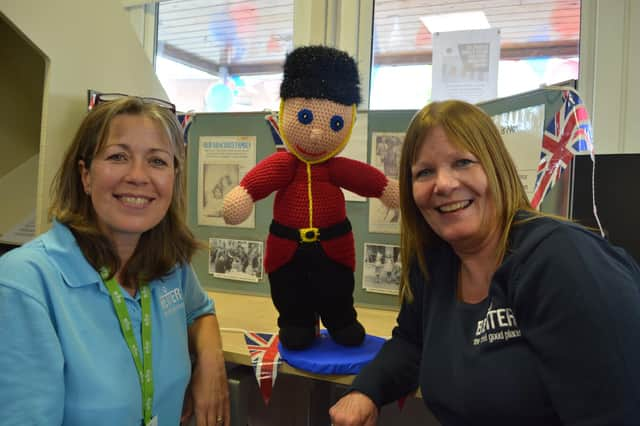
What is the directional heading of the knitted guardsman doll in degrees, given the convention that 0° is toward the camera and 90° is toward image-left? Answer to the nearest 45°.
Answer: approximately 0°

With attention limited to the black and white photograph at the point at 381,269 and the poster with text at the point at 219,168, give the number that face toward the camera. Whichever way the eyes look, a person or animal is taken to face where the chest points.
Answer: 2

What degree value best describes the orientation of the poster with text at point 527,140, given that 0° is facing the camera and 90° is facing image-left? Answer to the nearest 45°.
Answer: approximately 0°
